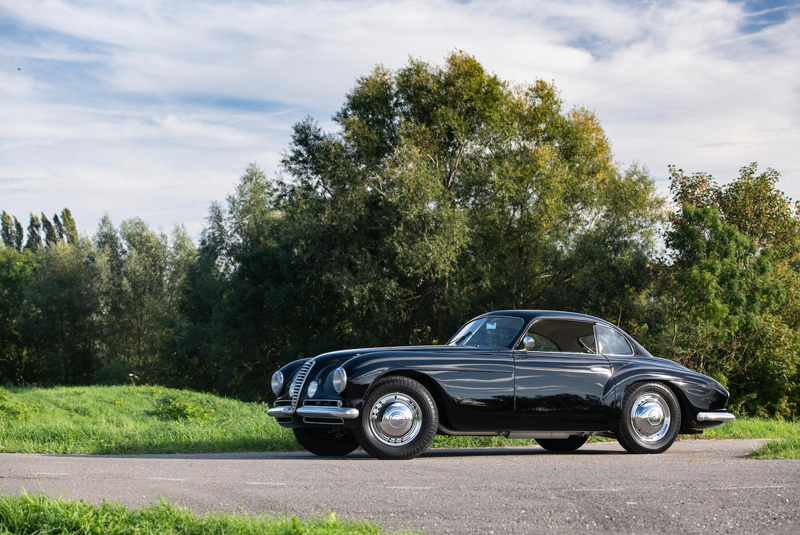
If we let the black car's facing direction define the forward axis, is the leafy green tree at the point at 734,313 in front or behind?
behind

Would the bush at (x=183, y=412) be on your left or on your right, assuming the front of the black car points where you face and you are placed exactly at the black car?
on your right

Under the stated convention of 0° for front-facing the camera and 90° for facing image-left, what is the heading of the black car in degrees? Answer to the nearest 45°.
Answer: approximately 45°

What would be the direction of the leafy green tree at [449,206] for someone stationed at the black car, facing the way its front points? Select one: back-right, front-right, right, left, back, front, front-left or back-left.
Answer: back-right

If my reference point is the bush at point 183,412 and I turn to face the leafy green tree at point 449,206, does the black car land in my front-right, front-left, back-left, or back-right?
back-right

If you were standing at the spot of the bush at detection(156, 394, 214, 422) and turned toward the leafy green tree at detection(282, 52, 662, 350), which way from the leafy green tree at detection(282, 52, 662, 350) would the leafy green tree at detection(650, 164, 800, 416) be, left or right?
right
